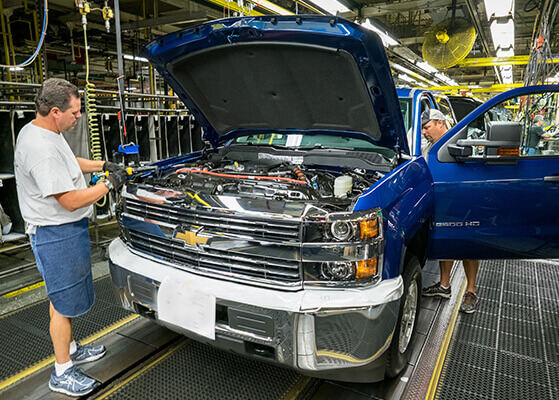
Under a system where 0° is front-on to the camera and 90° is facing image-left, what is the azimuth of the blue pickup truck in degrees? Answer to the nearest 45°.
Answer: approximately 45°

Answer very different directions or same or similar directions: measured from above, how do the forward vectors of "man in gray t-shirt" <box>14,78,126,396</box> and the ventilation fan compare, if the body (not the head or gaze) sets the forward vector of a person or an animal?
same or similar directions

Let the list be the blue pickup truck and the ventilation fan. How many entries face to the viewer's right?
0

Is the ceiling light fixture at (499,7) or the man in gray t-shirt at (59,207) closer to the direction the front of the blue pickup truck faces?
the man in gray t-shirt

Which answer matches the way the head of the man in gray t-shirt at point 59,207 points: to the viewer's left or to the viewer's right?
to the viewer's right

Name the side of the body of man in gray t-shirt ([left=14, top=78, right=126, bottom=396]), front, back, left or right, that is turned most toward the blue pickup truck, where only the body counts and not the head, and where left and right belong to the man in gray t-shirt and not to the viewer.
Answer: front

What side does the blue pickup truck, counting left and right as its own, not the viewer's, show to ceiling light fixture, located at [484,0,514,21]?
back

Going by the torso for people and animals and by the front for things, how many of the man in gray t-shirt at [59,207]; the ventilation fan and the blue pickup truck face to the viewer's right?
1

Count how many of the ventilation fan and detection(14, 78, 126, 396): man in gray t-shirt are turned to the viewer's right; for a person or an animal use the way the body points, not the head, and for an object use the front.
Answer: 1

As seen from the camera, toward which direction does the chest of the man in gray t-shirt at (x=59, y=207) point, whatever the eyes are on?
to the viewer's right
